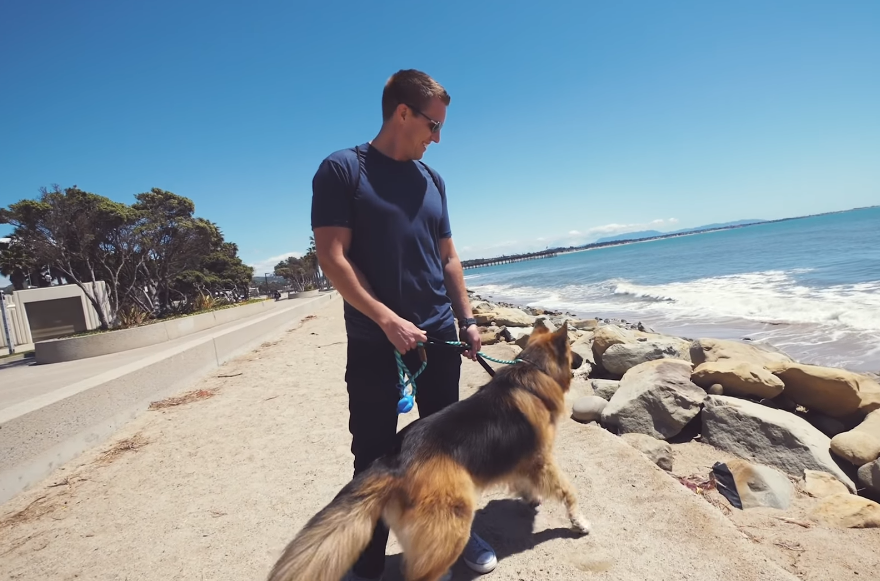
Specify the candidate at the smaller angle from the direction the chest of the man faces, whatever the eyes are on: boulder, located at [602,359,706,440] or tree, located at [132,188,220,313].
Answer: the boulder

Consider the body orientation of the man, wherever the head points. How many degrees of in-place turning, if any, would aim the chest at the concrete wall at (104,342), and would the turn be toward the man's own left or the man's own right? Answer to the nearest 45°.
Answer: approximately 180°

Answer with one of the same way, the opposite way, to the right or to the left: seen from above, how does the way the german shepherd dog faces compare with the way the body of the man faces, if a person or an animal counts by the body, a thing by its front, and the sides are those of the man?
to the left

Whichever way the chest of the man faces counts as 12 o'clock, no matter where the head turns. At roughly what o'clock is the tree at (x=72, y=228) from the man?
The tree is roughly at 6 o'clock from the man.

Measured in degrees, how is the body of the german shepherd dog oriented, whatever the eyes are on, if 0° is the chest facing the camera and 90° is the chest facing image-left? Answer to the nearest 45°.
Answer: approximately 225°

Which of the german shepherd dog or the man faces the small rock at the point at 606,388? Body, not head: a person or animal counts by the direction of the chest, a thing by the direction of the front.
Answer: the german shepherd dog

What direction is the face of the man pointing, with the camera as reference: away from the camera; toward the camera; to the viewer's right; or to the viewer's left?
to the viewer's right

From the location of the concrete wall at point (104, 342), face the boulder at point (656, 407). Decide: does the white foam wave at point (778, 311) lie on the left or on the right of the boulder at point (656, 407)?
left

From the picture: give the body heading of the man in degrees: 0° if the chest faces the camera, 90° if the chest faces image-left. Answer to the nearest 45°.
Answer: approximately 315°

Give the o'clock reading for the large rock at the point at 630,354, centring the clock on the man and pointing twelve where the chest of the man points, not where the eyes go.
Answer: The large rock is roughly at 9 o'clock from the man.
